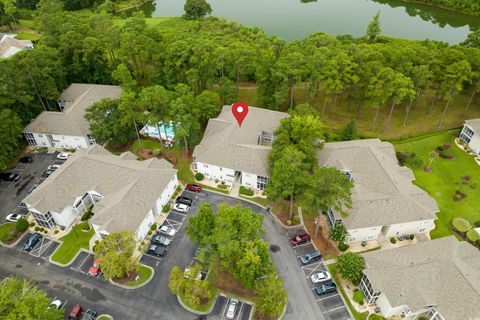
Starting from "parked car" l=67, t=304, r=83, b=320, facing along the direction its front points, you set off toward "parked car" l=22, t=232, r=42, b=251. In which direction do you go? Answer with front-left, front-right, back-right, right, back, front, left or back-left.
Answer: back-right

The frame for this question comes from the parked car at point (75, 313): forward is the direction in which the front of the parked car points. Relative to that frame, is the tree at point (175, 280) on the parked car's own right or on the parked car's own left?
on the parked car's own left

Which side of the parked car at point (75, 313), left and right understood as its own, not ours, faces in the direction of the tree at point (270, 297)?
left

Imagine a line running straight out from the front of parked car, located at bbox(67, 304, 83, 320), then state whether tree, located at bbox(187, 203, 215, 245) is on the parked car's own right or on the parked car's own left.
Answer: on the parked car's own left

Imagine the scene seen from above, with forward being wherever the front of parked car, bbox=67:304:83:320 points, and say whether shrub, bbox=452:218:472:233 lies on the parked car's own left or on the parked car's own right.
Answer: on the parked car's own left

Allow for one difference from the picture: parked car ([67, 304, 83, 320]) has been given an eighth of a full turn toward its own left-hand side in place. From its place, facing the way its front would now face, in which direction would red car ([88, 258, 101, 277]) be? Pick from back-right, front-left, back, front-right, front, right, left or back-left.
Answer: back-left

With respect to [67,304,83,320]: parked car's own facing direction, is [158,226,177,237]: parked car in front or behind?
behind

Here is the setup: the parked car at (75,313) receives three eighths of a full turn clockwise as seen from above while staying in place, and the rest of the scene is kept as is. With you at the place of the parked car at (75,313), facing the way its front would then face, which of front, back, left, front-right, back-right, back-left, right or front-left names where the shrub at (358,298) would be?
back-right

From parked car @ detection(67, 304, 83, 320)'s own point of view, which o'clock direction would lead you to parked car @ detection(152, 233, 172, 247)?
parked car @ detection(152, 233, 172, 247) is roughly at 7 o'clock from parked car @ detection(67, 304, 83, 320).

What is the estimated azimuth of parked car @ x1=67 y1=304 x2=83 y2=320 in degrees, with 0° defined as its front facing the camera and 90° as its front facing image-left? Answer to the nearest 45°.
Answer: approximately 45°

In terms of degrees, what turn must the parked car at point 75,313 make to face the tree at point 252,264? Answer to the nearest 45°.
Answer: approximately 90° to its left

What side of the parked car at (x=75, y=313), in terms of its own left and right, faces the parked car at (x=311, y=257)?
left
